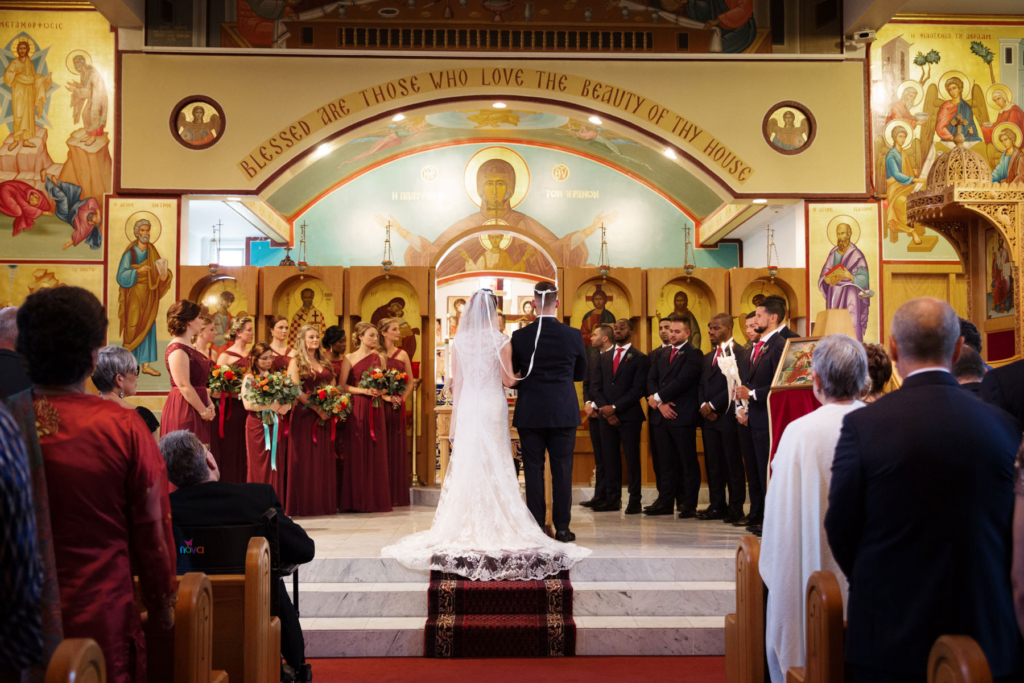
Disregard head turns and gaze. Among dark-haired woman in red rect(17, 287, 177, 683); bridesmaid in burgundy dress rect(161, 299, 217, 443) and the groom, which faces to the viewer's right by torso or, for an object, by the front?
the bridesmaid in burgundy dress

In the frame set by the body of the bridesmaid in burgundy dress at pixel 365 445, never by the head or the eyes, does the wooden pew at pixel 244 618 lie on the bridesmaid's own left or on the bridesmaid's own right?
on the bridesmaid's own right

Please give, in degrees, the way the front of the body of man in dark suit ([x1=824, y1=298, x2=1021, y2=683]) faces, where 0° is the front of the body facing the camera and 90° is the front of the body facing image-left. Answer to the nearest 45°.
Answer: approximately 180°

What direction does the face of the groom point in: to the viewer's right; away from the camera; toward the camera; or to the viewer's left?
away from the camera

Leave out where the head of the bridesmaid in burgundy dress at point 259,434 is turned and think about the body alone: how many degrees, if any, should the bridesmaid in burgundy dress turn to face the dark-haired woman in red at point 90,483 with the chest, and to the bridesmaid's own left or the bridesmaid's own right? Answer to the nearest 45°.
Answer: approximately 45° to the bridesmaid's own right

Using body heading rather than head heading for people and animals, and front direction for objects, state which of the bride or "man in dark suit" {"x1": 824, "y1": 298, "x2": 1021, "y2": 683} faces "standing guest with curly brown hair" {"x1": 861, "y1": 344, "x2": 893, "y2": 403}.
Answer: the man in dark suit

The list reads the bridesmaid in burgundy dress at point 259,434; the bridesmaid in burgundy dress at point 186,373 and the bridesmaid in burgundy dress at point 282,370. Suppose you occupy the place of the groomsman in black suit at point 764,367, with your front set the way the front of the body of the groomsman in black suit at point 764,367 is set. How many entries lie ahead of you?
3

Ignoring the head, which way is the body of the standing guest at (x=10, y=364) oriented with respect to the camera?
away from the camera

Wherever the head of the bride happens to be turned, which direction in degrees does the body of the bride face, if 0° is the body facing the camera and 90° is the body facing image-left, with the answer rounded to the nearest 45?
approximately 180°

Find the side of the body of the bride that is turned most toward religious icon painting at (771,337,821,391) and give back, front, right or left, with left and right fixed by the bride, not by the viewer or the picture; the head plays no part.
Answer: right

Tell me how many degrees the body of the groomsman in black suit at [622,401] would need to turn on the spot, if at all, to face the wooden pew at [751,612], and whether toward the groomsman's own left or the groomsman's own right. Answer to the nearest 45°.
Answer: approximately 45° to the groomsman's own left

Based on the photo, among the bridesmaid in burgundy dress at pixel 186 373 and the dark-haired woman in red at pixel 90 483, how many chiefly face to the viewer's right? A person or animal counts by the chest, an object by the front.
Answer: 1

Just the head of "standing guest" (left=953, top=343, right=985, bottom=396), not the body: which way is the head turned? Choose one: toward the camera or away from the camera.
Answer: away from the camera
